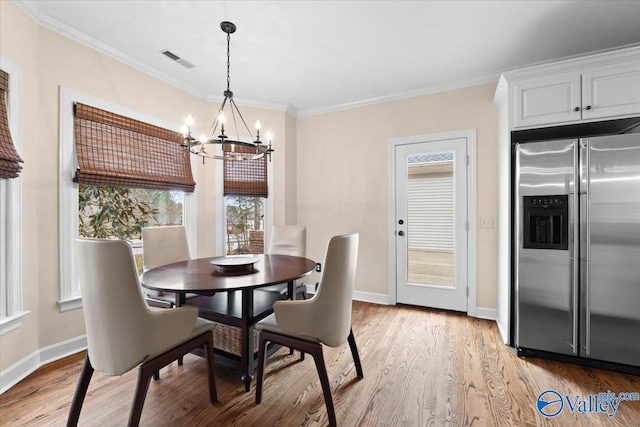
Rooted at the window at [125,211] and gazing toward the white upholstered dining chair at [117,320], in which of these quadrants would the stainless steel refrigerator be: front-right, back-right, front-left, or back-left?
front-left

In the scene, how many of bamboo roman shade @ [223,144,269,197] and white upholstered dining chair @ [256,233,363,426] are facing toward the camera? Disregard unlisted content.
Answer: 1

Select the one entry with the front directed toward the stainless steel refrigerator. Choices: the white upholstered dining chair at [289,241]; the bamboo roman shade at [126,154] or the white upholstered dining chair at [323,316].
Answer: the bamboo roman shade

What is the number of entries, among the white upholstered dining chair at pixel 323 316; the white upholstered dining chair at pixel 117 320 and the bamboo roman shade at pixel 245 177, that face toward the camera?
1

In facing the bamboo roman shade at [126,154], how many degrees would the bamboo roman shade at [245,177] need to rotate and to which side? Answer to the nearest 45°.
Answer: approximately 45° to its right

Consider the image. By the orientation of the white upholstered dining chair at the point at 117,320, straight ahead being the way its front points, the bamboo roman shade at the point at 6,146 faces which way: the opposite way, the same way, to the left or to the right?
to the right

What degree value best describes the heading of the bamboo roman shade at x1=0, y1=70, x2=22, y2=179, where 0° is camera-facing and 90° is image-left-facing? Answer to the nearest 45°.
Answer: approximately 315°

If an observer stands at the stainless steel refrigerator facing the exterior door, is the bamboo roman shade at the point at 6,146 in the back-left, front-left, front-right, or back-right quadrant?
front-left

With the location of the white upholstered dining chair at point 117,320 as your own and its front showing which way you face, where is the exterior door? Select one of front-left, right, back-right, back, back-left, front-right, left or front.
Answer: front-right

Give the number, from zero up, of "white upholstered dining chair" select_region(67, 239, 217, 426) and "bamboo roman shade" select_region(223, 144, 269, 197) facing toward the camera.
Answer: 1

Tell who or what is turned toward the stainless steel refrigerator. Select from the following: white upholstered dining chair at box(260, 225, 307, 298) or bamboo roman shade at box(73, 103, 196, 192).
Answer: the bamboo roman shade

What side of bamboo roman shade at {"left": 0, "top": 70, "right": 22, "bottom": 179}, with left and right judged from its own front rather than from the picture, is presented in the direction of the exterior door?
front

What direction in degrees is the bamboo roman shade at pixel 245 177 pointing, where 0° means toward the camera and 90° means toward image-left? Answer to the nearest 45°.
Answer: approximately 0°

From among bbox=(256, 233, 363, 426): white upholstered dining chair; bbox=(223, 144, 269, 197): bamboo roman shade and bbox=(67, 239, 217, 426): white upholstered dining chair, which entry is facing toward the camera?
the bamboo roman shade

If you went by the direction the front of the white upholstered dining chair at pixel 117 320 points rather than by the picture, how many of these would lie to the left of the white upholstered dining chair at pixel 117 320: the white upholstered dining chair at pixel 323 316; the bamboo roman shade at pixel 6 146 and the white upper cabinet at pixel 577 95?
1
